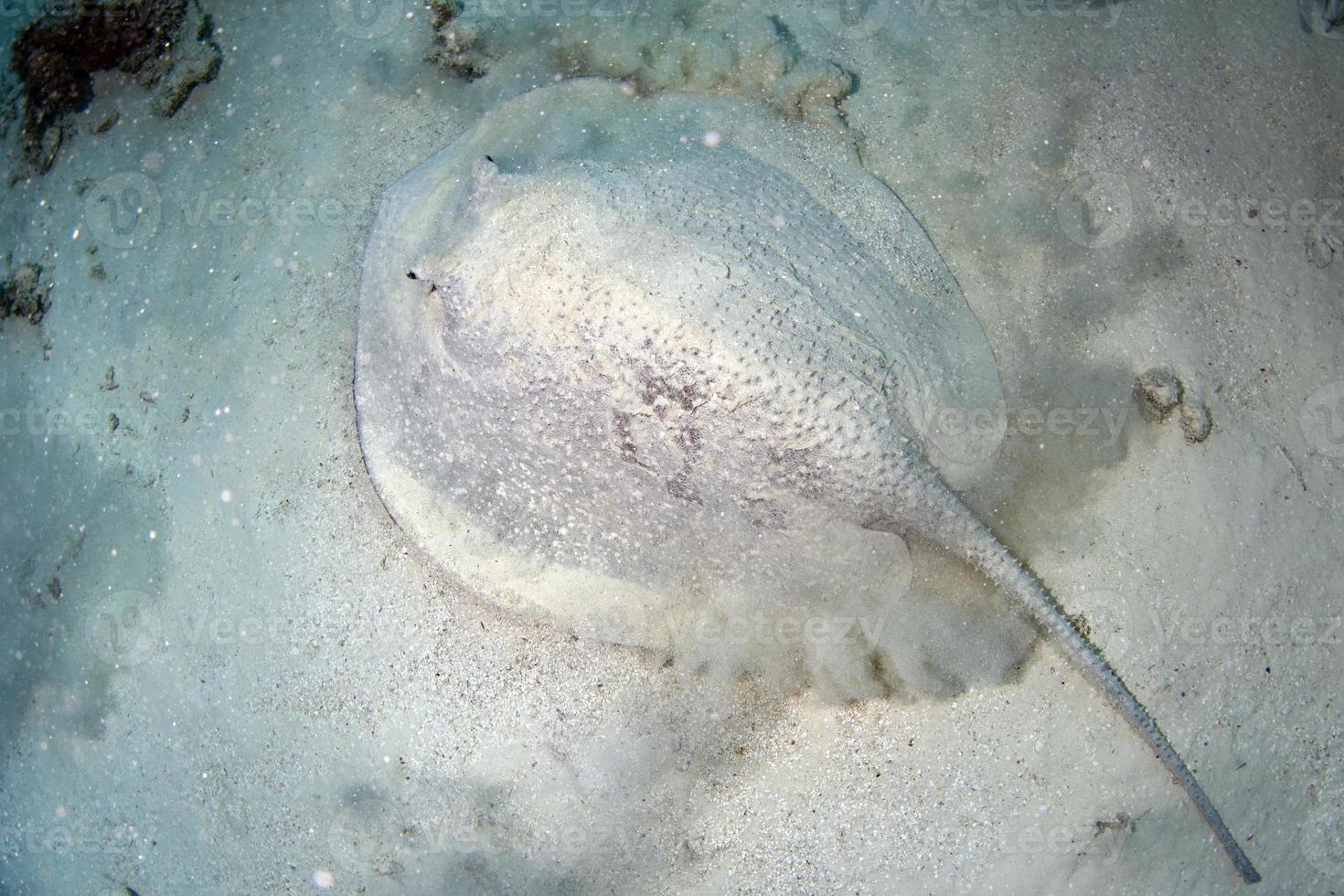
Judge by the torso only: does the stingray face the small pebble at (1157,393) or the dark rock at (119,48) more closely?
the dark rock

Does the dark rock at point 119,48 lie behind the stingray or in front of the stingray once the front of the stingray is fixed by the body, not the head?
in front

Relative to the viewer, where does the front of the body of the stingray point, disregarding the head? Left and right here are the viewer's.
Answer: facing away from the viewer and to the left of the viewer

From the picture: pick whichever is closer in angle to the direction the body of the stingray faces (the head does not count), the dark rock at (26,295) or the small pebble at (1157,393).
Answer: the dark rock
